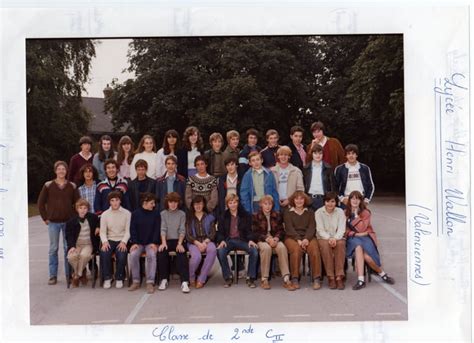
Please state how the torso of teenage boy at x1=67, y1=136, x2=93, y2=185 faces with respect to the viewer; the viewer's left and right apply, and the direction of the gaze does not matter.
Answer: facing the viewer and to the right of the viewer

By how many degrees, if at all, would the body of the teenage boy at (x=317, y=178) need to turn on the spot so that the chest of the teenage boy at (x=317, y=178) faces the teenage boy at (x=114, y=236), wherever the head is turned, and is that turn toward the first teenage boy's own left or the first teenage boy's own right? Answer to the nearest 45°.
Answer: approximately 90° to the first teenage boy's own right

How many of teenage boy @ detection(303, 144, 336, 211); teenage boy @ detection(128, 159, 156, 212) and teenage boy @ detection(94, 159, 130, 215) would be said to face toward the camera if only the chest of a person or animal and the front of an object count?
3

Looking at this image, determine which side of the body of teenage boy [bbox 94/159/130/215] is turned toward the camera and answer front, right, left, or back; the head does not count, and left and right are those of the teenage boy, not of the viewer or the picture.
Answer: front

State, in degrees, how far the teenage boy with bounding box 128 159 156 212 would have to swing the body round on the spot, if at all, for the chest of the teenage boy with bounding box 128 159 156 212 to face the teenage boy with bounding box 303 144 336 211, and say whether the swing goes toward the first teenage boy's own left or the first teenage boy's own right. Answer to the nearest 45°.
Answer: approximately 90° to the first teenage boy's own left

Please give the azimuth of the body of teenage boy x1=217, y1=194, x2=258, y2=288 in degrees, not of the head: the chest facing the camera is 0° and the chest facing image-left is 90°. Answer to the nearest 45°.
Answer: approximately 0°

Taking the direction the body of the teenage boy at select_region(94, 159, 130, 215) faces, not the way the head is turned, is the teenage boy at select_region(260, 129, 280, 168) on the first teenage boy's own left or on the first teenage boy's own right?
on the first teenage boy's own left

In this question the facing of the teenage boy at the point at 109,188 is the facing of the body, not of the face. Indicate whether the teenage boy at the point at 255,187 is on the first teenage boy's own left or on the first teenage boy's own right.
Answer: on the first teenage boy's own left

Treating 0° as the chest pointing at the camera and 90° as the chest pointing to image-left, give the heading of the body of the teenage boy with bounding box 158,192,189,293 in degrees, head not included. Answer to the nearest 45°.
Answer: approximately 0°

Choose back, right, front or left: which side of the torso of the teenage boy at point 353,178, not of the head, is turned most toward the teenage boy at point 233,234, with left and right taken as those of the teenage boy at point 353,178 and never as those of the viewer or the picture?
right
